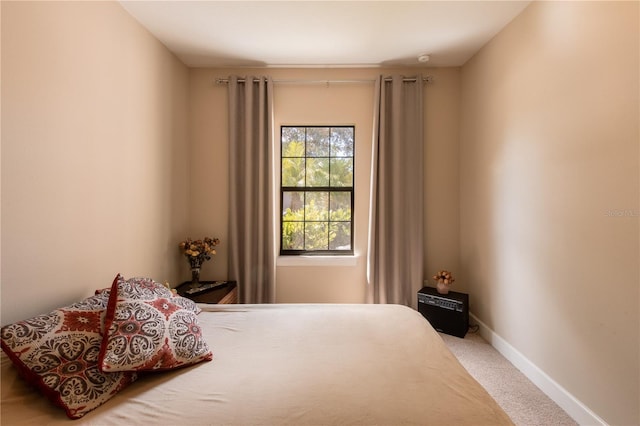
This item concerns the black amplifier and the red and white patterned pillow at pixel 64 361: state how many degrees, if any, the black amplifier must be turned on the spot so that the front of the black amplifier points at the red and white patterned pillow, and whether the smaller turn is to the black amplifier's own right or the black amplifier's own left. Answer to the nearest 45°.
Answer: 0° — it already faces it

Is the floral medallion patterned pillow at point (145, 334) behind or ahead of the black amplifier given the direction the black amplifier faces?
ahead

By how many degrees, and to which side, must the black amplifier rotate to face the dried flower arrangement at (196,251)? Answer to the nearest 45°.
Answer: approximately 45° to its right

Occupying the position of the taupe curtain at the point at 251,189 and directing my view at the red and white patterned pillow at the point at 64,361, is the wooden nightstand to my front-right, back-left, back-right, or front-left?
front-right

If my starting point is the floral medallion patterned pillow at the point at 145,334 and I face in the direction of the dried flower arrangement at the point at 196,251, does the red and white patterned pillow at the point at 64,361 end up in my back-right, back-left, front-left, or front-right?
back-left

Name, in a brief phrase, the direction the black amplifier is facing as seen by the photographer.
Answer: facing the viewer and to the left of the viewer
